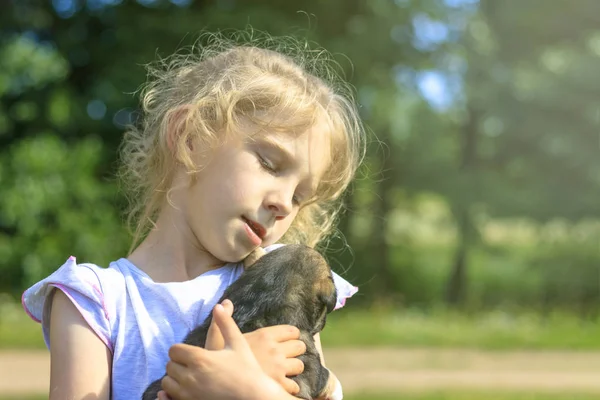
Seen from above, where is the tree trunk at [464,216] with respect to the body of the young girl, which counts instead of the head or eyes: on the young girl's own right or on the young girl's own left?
on the young girl's own left

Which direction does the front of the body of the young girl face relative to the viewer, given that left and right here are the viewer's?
facing the viewer and to the right of the viewer

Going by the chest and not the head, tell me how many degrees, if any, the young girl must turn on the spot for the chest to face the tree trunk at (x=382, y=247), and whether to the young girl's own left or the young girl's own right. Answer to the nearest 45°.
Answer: approximately 135° to the young girl's own left
